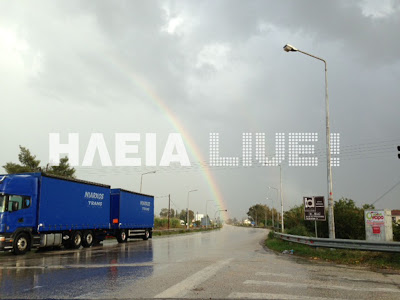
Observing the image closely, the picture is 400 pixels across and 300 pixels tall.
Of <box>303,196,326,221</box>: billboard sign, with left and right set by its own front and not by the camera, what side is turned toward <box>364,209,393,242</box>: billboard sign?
left

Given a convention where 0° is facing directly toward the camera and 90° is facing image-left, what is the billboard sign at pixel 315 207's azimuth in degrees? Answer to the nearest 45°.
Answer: approximately 0°

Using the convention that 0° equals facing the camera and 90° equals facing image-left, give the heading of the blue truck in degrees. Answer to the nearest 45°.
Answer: approximately 45°

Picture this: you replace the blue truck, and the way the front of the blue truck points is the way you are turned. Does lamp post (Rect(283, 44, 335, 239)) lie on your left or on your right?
on your left

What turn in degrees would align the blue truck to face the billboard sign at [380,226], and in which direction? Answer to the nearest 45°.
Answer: approximately 90° to its left

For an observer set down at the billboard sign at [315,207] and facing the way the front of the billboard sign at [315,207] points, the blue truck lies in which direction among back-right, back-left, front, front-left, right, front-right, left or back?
right
